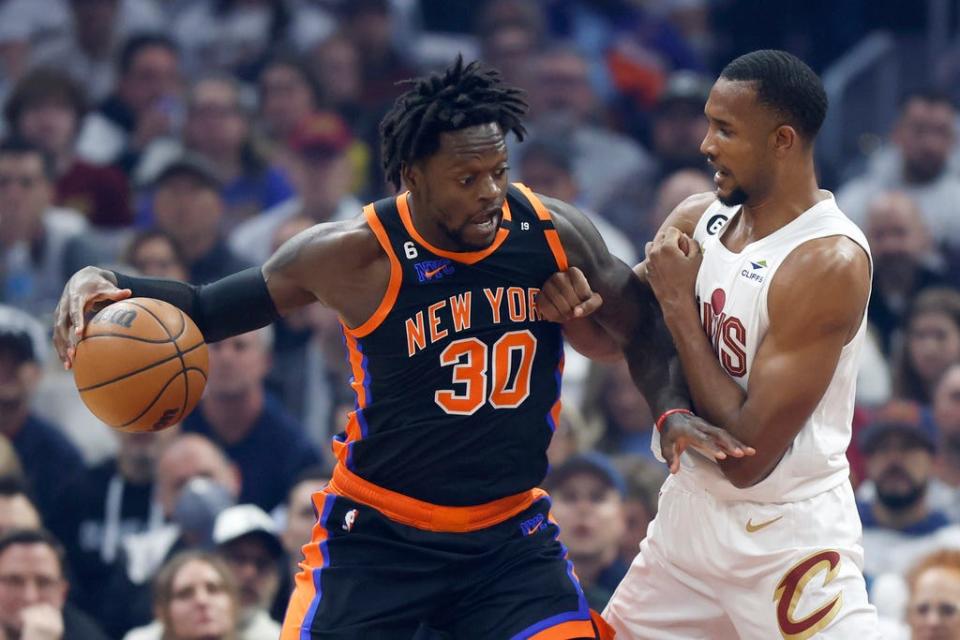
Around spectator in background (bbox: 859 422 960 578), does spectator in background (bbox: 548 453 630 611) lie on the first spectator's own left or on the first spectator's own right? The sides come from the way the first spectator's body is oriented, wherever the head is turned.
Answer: on the first spectator's own right

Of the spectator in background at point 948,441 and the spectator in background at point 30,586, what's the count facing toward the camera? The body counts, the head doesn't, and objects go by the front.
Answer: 2

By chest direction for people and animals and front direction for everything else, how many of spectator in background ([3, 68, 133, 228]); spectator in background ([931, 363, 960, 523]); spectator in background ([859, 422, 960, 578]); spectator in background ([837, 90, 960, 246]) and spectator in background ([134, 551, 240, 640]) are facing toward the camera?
5

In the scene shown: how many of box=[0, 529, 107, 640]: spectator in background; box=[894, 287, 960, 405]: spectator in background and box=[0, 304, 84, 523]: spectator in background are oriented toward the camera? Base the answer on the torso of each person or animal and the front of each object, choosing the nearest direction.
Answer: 3

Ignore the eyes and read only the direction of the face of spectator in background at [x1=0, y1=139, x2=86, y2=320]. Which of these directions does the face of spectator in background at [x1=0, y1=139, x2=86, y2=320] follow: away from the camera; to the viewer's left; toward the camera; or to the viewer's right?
toward the camera

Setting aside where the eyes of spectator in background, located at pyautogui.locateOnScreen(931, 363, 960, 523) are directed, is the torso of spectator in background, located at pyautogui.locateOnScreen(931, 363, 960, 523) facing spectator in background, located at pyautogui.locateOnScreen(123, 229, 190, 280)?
no

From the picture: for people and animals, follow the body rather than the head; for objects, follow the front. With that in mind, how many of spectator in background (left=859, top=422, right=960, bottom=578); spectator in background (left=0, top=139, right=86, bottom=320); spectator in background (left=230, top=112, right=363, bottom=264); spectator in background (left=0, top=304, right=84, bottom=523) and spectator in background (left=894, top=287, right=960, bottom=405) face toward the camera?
5

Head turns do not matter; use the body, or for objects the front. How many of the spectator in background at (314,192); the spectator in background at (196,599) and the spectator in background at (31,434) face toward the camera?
3

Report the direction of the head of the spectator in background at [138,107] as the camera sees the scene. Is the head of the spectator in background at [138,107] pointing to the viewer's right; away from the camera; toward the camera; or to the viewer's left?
toward the camera

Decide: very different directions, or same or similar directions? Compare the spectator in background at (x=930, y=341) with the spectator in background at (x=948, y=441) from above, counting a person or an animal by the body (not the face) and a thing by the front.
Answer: same or similar directions

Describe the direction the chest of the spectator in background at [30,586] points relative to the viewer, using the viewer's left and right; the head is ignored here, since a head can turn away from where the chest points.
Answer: facing the viewer

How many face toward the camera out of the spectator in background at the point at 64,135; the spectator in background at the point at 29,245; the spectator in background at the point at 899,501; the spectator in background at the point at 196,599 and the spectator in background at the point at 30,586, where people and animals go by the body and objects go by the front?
5

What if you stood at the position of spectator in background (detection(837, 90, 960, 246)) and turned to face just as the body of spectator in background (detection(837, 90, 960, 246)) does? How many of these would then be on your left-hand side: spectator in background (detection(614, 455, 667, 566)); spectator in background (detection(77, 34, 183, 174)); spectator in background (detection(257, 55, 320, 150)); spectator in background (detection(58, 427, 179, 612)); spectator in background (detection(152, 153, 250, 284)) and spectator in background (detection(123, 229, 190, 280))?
0

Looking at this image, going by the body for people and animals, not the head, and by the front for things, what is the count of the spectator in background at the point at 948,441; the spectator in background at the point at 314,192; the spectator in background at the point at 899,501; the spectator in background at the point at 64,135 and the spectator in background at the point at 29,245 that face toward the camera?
5

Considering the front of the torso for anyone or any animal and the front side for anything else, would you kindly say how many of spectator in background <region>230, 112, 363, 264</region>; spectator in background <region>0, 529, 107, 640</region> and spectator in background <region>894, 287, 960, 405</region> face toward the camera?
3

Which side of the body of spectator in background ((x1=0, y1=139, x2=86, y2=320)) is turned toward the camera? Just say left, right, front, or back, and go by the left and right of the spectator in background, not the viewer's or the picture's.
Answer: front

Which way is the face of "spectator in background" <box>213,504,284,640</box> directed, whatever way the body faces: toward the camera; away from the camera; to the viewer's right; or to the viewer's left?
toward the camera
